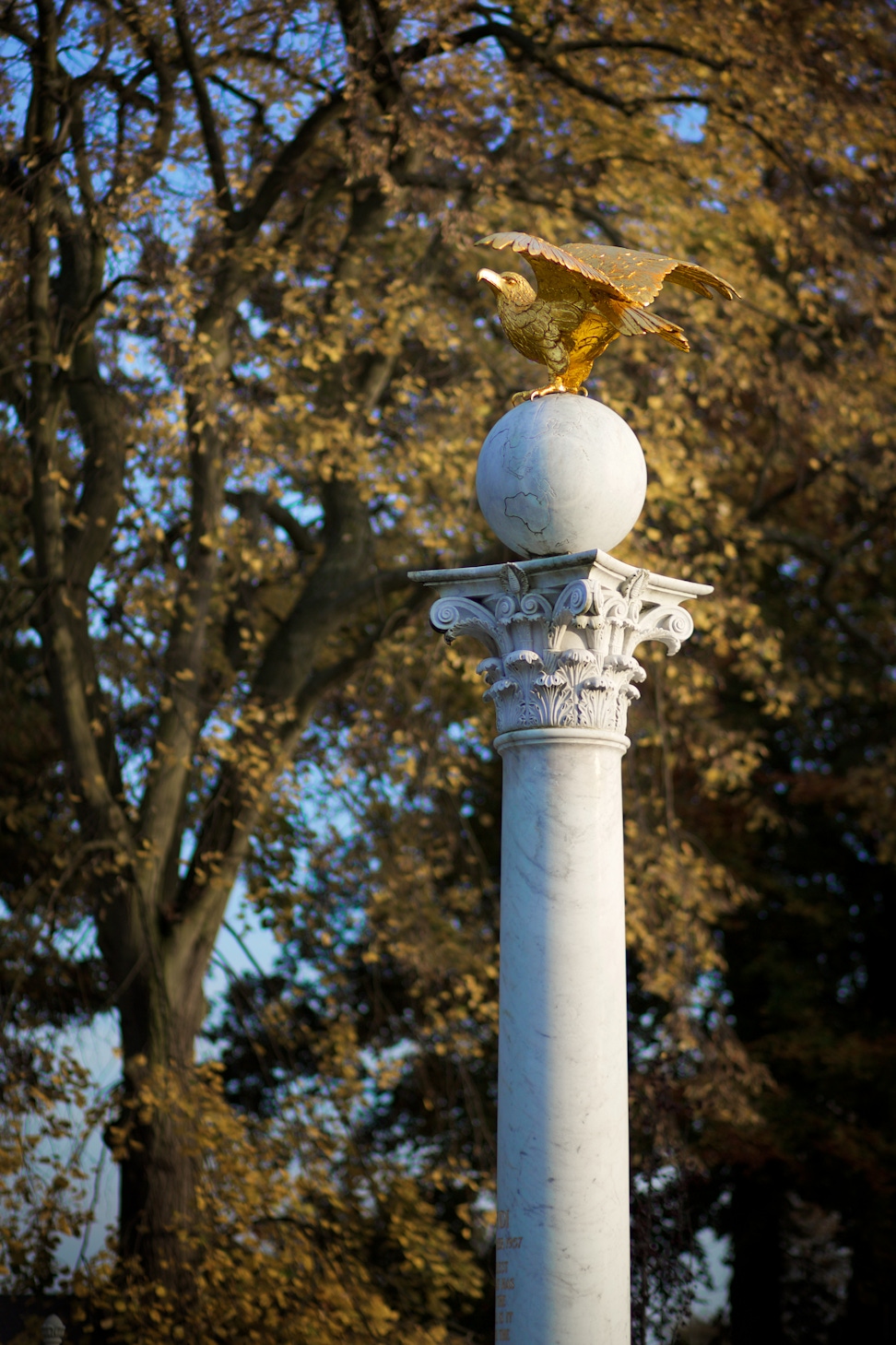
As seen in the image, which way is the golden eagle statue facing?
to the viewer's left
